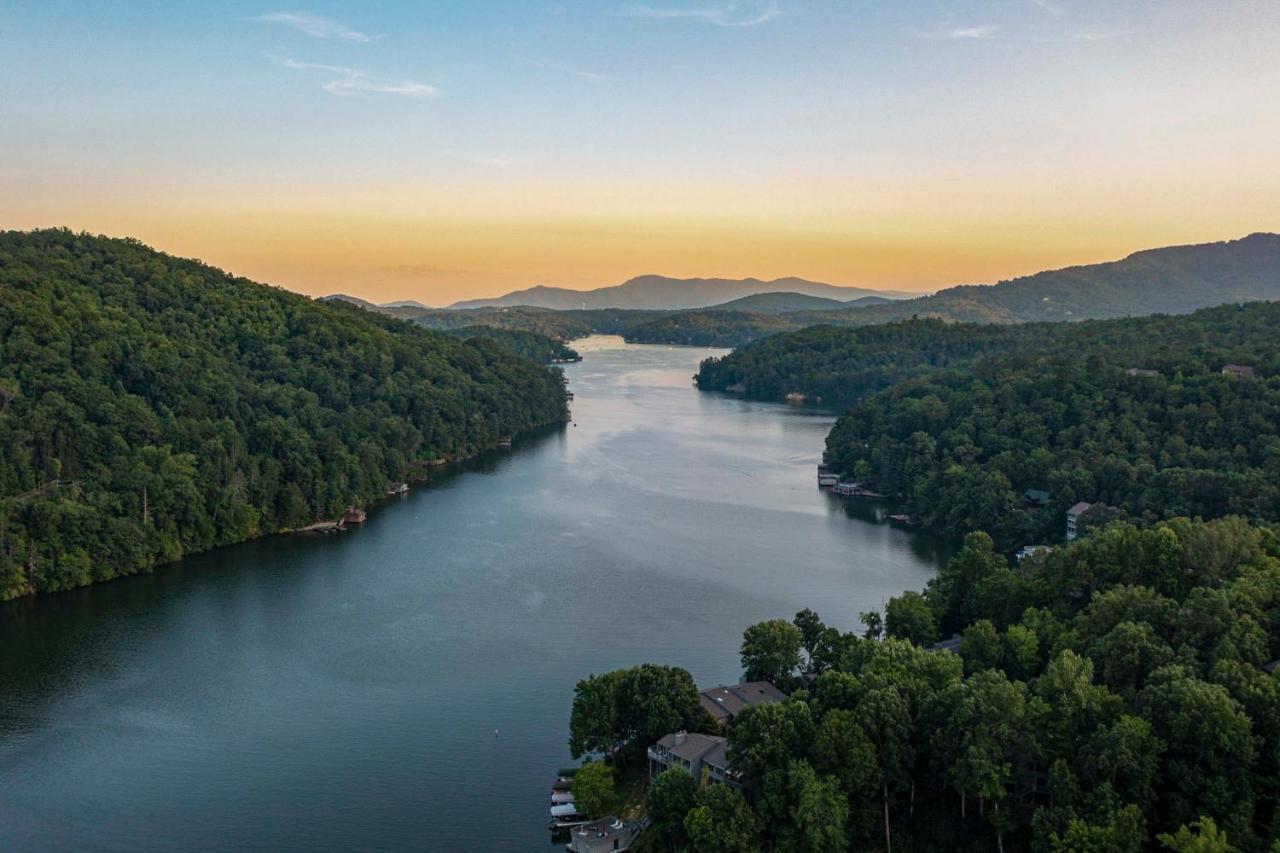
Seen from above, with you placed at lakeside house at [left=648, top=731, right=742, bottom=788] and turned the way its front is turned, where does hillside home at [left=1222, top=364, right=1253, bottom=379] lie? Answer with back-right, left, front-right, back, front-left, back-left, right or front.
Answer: back

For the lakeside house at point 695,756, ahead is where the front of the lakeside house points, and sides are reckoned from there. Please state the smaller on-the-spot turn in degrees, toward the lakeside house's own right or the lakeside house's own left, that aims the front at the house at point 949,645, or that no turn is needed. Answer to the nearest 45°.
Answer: approximately 180°

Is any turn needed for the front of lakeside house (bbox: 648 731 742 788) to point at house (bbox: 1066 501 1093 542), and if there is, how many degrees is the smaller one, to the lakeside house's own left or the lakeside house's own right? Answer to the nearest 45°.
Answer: approximately 180°

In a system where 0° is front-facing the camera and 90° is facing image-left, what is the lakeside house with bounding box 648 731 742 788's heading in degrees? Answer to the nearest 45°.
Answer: approximately 45°

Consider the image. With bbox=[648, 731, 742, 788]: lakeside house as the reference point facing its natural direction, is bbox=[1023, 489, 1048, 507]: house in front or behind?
behind

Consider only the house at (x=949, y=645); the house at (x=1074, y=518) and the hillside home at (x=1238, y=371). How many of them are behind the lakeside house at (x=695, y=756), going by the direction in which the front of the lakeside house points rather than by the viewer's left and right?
3

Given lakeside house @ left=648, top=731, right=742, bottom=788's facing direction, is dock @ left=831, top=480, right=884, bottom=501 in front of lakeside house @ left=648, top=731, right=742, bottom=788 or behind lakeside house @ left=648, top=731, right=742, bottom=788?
behind

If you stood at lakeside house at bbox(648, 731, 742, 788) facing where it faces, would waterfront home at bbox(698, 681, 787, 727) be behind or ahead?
behind
